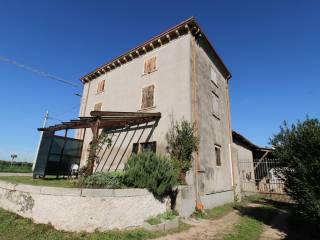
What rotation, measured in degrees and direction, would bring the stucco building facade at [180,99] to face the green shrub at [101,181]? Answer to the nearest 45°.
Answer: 0° — it already faces it

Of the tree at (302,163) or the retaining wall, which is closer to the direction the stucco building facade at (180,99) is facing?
the retaining wall

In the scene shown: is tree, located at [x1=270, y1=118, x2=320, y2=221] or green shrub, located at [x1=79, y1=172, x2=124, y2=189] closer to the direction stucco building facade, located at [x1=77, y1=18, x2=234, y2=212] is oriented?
the green shrub

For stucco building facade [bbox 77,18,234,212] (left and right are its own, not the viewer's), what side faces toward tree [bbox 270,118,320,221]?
left
